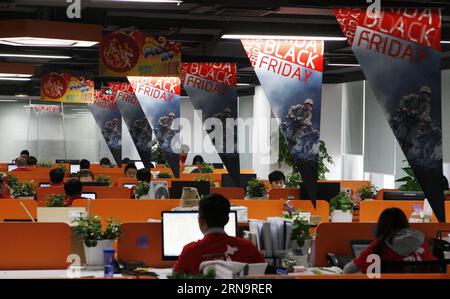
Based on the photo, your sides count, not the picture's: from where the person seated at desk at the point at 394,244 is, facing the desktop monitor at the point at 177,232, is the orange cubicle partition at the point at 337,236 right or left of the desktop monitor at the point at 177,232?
right

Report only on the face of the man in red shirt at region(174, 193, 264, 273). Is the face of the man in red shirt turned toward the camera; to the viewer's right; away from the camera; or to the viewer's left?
away from the camera

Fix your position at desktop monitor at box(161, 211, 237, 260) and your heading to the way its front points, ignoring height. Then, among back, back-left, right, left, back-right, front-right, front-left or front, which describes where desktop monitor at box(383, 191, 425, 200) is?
back-left

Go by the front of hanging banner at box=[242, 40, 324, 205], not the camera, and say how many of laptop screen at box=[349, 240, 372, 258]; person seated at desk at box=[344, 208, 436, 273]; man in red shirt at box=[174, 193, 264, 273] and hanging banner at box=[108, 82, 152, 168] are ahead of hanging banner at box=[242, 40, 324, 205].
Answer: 3

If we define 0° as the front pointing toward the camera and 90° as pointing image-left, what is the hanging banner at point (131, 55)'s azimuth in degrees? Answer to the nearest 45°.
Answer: approximately 0°

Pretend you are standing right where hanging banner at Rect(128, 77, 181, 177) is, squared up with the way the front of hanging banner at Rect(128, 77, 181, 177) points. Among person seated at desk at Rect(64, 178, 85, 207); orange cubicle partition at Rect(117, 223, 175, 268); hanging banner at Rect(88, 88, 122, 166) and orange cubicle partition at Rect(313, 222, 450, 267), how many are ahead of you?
3
